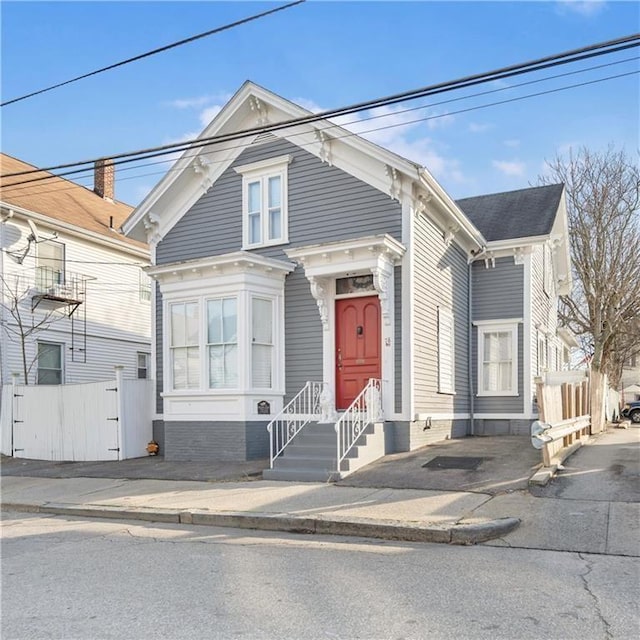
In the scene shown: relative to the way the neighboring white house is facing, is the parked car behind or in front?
behind

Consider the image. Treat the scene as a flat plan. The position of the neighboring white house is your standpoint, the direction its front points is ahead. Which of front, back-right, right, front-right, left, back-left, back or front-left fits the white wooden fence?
front-left

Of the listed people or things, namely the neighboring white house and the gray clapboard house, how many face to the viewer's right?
0

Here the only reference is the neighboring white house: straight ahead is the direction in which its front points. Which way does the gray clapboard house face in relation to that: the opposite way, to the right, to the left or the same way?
the same way

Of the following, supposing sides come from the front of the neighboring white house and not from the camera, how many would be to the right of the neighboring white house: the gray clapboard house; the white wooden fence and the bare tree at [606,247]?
0

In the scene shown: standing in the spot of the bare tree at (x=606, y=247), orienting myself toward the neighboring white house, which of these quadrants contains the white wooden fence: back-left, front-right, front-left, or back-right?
front-left

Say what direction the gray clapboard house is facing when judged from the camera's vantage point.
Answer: facing the viewer and to the left of the viewer

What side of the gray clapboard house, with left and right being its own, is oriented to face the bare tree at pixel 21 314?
right
